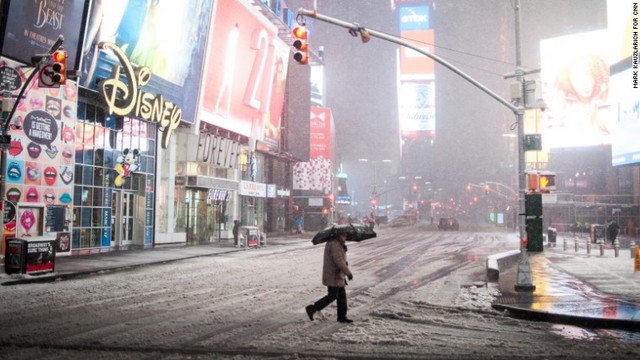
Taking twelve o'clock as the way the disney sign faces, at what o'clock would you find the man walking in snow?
The man walking in snow is roughly at 1 o'clock from the disney sign.

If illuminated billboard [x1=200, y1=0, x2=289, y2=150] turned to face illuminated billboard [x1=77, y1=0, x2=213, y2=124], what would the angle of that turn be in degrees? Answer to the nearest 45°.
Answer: approximately 45° to its right

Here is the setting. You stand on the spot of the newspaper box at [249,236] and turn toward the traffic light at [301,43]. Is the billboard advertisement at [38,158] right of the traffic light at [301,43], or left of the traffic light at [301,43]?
right

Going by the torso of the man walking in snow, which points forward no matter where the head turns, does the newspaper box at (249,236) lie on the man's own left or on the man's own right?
on the man's own left

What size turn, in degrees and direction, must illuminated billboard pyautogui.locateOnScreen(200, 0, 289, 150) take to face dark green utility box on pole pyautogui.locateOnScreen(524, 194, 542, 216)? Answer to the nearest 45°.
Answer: approximately 45° to its right

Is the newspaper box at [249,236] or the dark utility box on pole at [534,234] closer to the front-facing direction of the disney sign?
the dark utility box on pole

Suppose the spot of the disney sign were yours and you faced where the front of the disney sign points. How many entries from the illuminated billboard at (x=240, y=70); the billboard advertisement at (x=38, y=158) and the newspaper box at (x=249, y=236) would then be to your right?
1

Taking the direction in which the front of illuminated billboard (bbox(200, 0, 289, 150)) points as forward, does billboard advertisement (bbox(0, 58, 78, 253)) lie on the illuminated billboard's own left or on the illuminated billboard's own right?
on the illuminated billboard's own right

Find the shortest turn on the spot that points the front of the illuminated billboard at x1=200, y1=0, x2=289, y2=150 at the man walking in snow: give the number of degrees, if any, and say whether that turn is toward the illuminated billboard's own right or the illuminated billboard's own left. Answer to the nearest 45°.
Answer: approximately 45° to the illuminated billboard's own right

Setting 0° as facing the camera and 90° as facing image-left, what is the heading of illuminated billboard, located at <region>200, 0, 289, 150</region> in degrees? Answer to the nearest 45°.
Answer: approximately 315°

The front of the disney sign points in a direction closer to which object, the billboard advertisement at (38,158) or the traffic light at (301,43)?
the traffic light
